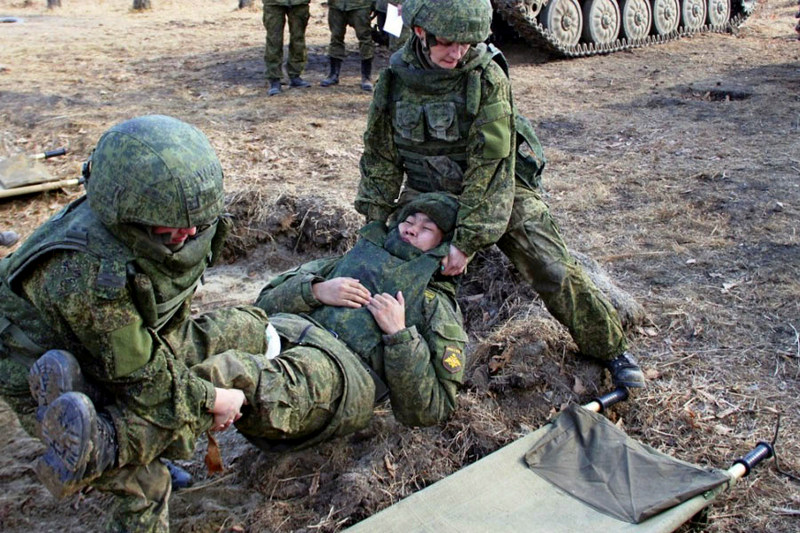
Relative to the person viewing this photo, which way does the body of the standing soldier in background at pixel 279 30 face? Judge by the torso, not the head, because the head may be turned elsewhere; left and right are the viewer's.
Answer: facing the viewer

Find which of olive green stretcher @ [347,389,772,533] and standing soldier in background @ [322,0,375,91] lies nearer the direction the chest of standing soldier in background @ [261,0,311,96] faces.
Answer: the olive green stretcher

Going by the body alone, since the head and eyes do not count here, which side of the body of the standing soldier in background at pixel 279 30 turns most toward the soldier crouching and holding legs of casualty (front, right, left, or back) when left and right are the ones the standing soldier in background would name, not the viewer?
front

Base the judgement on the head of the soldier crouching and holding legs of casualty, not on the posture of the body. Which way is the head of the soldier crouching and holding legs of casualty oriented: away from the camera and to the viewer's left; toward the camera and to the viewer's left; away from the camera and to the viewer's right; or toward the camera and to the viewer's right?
toward the camera and to the viewer's right

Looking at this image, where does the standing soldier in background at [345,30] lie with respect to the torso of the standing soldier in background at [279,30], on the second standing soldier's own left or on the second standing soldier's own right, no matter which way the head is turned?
on the second standing soldier's own left

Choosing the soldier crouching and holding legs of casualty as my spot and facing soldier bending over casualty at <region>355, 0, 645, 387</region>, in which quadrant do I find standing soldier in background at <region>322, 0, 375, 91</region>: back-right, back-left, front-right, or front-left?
front-left

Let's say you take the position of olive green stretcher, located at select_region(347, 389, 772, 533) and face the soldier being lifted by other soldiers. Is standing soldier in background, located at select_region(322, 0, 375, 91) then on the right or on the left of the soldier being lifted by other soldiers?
right

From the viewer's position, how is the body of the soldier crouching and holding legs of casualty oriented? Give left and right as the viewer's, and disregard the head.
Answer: facing the viewer and to the right of the viewer

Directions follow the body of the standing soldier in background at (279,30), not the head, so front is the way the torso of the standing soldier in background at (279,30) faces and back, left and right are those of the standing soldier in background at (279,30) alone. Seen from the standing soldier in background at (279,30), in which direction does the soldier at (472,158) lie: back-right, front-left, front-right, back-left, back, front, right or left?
front

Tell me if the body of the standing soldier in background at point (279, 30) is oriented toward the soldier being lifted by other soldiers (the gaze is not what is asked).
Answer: yes

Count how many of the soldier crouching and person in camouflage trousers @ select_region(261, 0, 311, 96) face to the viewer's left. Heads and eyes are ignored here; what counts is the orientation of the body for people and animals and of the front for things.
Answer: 0
